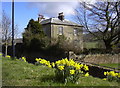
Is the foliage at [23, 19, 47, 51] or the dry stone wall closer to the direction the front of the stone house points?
the dry stone wall

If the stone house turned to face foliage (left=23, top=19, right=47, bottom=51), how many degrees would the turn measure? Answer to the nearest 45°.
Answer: approximately 90° to its right

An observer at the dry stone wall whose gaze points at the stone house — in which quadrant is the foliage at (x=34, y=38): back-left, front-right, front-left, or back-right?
front-left

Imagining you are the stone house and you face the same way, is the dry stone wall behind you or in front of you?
in front

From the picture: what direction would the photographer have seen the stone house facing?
facing the viewer and to the right of the viewer
